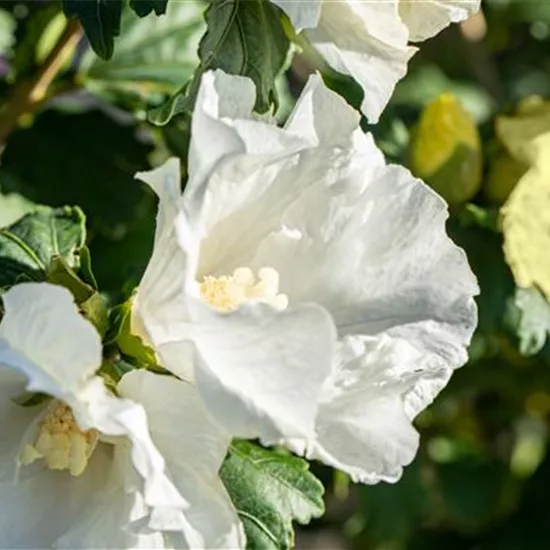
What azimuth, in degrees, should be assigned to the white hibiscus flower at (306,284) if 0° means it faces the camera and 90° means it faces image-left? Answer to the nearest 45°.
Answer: approximately 315°

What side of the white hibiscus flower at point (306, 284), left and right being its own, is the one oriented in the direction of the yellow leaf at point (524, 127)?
left
